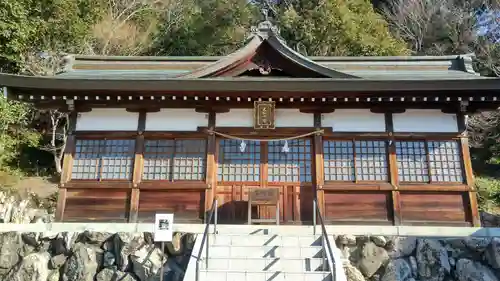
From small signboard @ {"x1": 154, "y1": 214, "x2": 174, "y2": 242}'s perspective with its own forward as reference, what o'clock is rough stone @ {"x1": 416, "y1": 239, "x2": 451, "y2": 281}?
The rough stone is roughly at 9 o'clock from the small signboard.

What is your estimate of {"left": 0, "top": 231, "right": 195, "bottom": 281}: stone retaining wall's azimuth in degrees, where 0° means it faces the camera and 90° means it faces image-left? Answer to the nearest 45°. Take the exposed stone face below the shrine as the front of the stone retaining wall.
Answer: approximately 0°

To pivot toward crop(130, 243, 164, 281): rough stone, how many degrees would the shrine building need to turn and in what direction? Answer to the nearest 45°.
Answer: approximately 45° to its right

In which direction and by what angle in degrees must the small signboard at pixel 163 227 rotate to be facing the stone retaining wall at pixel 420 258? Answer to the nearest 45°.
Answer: approximately 90° to its left

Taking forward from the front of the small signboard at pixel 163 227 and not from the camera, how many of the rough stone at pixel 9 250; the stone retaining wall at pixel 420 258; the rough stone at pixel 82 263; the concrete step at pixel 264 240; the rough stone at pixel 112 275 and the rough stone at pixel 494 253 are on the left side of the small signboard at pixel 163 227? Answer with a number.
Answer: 3

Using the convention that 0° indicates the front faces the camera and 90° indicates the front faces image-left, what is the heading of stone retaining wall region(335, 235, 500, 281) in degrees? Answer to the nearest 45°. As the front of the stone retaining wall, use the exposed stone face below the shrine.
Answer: approximately 0°
